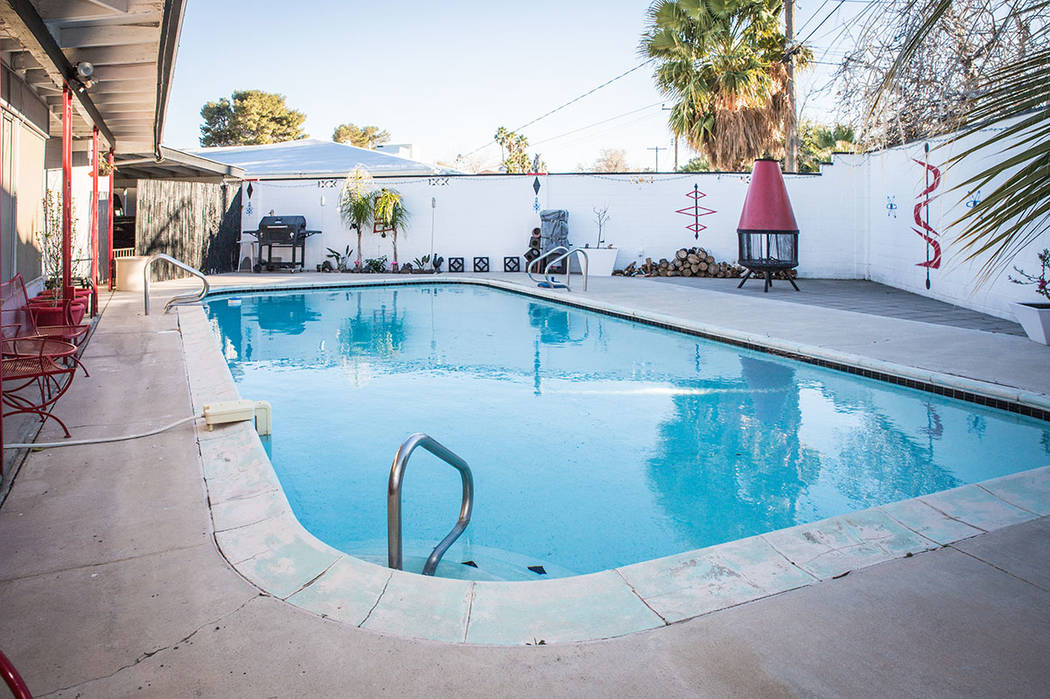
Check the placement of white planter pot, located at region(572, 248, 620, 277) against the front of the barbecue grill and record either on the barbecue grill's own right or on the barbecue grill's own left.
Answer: on the barbecue grill's own left

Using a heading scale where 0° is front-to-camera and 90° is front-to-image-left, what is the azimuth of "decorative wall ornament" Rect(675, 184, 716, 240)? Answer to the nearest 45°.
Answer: approximately 0°

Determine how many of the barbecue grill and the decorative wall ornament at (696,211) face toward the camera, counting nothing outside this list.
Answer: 2

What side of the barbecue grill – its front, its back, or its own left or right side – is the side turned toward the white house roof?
back

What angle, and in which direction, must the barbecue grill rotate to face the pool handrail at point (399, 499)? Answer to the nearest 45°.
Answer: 0° — it already faces it

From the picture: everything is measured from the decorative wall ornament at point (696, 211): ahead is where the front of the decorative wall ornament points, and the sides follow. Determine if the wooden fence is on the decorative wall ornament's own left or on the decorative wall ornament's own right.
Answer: on the decorative wall ornament's own right

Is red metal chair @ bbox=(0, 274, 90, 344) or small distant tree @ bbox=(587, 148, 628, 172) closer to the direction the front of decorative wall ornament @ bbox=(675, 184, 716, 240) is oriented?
the red metal chair
